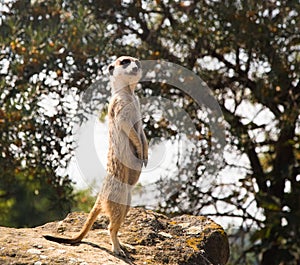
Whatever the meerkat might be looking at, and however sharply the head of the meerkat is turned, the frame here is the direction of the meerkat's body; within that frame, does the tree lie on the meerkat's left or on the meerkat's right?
on the meerkat's left
